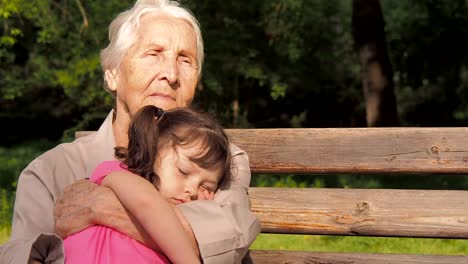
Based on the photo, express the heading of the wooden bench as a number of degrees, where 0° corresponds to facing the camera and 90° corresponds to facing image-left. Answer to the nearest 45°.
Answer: approximately 0°

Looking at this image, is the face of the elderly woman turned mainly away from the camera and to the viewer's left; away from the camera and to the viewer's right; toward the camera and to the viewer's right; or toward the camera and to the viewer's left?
toward the camera and to the viewer's right

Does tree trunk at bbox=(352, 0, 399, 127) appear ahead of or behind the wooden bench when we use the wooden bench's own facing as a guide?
behind
